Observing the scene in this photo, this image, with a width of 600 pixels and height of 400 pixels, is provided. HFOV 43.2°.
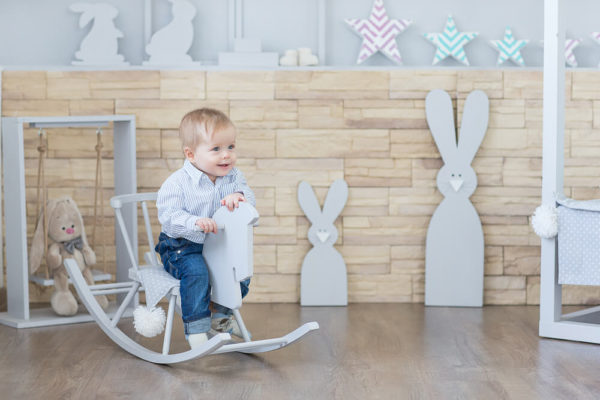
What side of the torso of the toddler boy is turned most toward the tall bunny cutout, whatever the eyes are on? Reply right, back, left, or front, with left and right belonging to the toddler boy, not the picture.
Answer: left

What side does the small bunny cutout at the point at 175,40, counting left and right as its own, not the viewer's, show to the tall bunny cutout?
front

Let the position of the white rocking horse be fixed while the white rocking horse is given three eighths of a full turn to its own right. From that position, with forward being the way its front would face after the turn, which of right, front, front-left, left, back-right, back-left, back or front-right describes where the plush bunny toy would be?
front-right

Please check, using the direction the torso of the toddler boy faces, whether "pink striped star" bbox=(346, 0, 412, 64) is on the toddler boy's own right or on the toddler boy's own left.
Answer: on the toddler boy's own left
